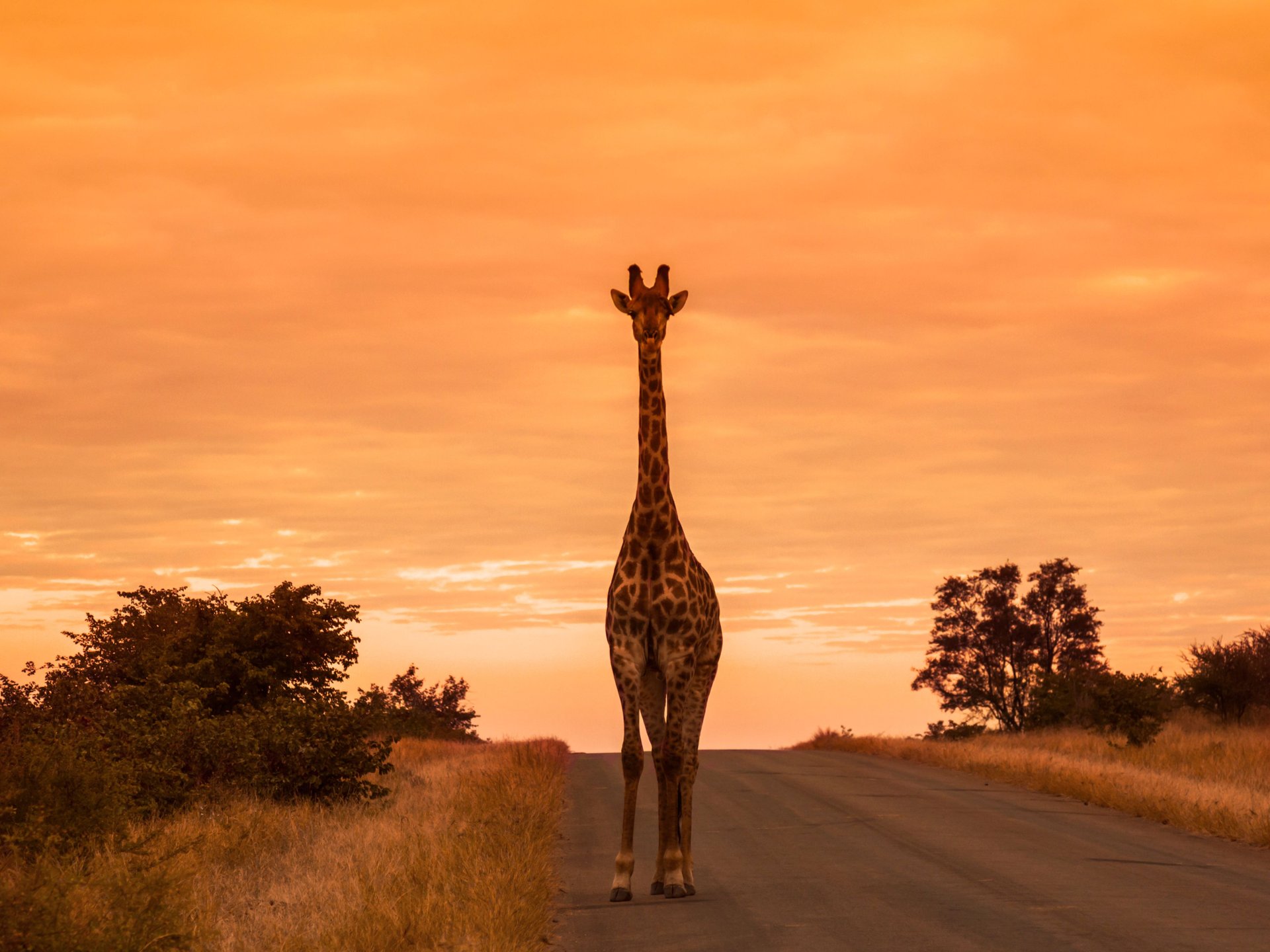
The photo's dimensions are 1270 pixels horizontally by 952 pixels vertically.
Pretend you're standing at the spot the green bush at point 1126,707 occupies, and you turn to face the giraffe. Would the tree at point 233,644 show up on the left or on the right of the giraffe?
right

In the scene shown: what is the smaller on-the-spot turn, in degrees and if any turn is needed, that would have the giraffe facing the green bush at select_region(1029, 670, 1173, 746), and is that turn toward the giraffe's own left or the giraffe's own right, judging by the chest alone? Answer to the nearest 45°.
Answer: approximately 135° to the giraffe's own left

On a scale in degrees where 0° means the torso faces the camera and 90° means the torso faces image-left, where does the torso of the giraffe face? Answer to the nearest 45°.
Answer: approximately 0°

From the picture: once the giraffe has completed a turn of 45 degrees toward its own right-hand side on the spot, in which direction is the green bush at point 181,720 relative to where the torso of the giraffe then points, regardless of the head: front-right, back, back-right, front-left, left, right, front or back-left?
right

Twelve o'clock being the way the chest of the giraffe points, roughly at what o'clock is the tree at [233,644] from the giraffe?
The tree is roughly at 5 o'clock from the giraffe.

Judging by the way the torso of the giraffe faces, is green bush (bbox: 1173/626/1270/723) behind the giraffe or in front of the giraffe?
behind
